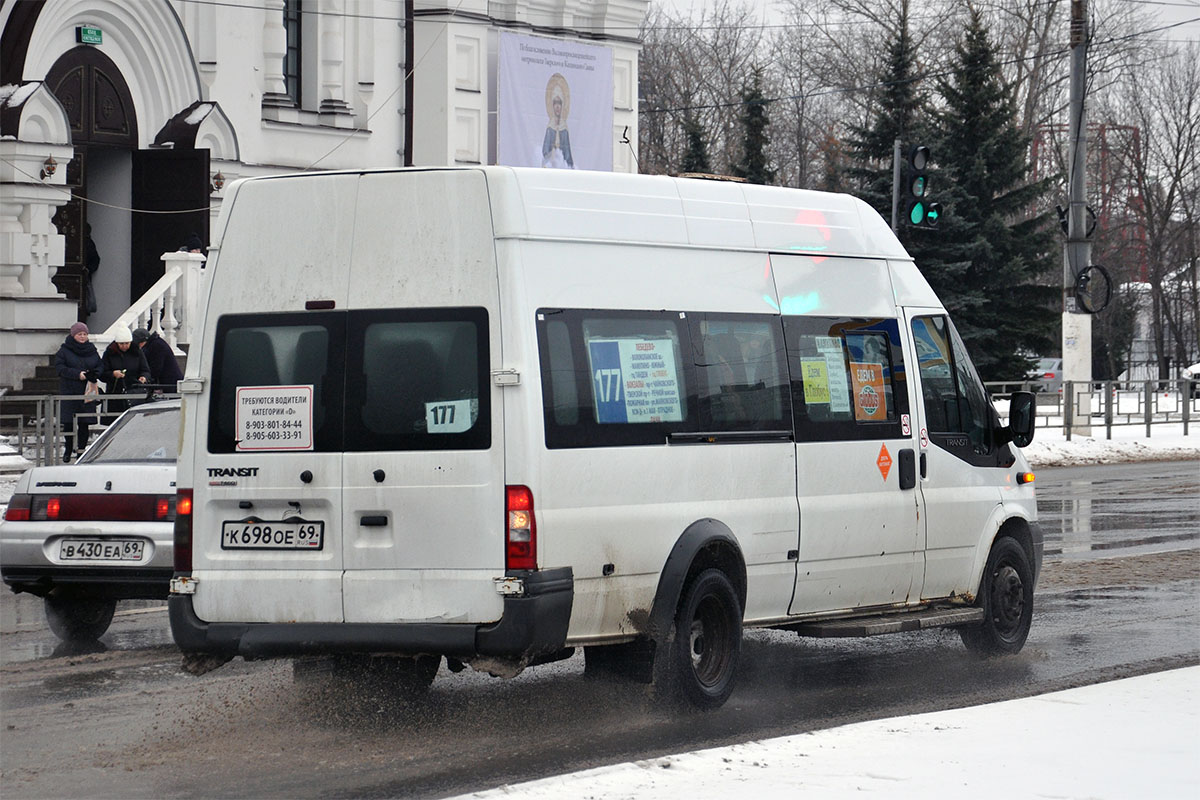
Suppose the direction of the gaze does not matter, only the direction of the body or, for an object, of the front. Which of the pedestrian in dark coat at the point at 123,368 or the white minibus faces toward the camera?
the pedestrian in dark coat

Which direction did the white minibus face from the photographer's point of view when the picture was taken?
facing away from the viewer and to the right of the viewer

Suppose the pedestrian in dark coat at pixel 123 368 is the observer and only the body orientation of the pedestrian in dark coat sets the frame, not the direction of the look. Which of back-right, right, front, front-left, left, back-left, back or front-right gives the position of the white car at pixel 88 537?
front

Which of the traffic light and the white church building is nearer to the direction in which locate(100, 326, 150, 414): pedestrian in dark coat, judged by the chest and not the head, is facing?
the traffic light

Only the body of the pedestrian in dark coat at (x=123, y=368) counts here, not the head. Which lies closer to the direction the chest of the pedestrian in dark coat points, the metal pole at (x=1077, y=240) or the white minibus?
the white minibus

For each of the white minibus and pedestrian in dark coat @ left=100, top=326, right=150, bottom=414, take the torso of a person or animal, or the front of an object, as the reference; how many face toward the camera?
1

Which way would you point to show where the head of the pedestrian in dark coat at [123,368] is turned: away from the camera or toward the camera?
toward the camera

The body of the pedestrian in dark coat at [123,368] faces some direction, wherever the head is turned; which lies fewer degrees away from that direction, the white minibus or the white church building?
the white minibus

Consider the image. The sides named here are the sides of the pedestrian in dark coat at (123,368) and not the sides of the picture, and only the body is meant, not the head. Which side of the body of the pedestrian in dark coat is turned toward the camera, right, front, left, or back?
front

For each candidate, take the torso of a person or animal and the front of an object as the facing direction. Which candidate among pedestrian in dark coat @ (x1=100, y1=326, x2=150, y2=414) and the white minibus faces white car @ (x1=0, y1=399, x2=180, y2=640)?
the pedestrian in dark coat

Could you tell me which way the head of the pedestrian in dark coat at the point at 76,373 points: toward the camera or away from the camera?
toward the camera

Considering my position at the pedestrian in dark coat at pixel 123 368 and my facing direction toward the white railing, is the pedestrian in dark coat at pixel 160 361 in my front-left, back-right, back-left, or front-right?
front-right

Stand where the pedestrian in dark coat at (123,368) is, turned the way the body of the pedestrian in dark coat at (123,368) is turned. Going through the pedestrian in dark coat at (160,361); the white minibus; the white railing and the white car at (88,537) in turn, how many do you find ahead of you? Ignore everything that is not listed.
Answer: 2
